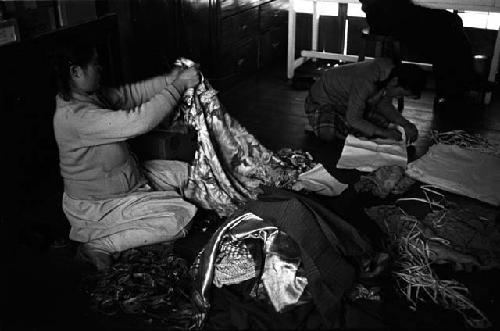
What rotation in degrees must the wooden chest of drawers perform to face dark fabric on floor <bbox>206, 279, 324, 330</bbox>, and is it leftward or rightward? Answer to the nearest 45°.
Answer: approximately 45° to its right

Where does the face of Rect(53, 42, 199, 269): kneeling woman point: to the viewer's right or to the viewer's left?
to the viewer's right

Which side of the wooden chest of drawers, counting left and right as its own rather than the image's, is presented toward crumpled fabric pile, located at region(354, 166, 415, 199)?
front

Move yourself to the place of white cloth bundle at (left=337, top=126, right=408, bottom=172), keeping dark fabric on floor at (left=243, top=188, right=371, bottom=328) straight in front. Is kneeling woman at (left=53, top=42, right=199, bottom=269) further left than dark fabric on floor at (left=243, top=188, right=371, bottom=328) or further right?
right

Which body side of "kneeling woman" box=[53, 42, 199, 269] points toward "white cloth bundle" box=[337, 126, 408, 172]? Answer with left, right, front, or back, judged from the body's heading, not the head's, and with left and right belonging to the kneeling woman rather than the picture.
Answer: front

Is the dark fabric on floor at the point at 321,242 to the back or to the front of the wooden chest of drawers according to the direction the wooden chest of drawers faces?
to the front

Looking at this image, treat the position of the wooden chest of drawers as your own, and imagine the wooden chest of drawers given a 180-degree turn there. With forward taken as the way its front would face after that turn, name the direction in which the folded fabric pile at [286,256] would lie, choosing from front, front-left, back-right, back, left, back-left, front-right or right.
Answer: back-left

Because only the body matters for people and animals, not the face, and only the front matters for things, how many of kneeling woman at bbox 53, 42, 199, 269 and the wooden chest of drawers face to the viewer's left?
0

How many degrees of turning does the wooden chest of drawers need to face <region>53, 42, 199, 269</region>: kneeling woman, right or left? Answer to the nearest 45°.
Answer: approximately 45° to its right

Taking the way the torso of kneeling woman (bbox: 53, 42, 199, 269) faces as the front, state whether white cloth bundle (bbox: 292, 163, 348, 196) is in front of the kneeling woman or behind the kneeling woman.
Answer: in front

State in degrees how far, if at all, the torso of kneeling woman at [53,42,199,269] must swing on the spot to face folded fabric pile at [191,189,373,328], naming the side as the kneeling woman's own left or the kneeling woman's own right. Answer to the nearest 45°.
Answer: approximately 45° to the kneeling woman's own right

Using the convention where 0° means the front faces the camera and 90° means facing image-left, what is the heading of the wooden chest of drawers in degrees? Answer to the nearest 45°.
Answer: approximately 315°

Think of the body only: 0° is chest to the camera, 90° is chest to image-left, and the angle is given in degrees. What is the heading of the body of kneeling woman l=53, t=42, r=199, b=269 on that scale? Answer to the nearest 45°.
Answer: approximately 270°

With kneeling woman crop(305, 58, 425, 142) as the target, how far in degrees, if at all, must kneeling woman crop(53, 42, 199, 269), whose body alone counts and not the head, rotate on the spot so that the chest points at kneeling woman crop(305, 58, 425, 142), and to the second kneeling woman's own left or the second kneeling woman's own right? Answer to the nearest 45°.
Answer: approximately 45° to the second kneeling woman's own left
